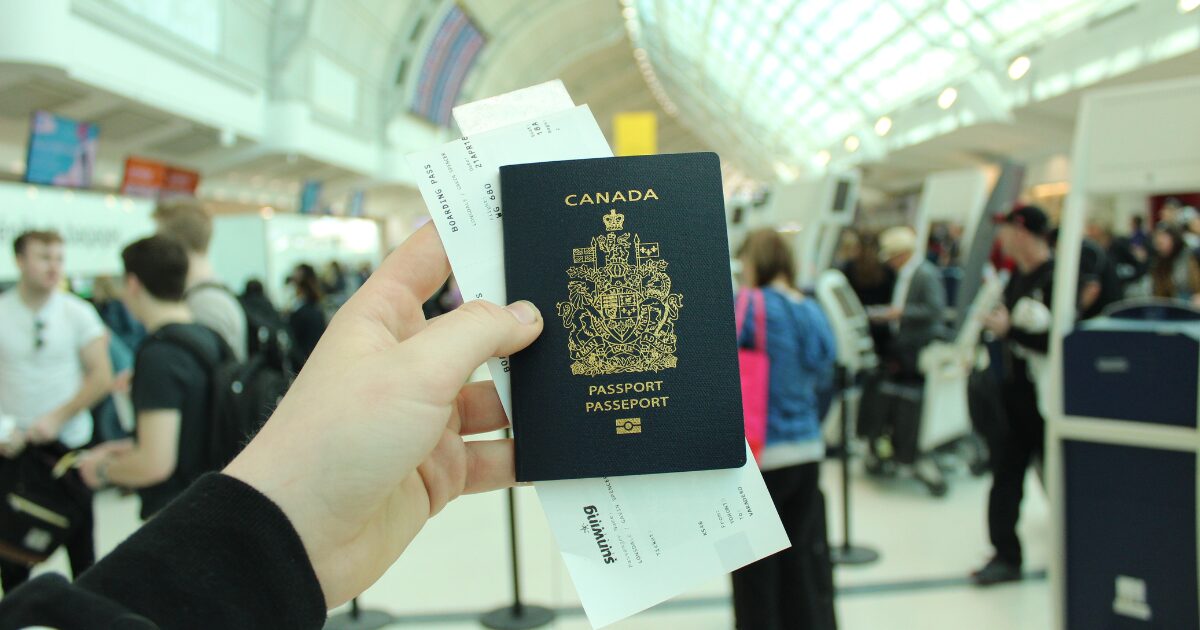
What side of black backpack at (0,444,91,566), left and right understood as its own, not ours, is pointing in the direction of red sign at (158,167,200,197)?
back

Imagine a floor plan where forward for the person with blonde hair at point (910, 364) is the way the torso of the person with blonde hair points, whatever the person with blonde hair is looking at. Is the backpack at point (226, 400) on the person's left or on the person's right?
on the person's left

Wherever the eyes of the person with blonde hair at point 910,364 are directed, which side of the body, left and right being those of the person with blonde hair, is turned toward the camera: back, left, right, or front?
left

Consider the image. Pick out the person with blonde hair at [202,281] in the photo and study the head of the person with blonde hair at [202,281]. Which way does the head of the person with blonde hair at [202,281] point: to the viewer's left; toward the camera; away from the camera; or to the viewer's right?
away from the camera

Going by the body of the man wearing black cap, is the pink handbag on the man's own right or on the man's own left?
on the man's own left

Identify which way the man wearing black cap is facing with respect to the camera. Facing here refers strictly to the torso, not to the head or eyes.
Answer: to the viewer's left

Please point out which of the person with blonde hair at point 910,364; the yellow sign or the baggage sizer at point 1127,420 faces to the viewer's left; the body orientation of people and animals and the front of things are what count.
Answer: the person with blonde hair

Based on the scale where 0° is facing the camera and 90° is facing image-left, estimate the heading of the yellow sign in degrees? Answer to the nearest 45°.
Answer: approximately 0°
